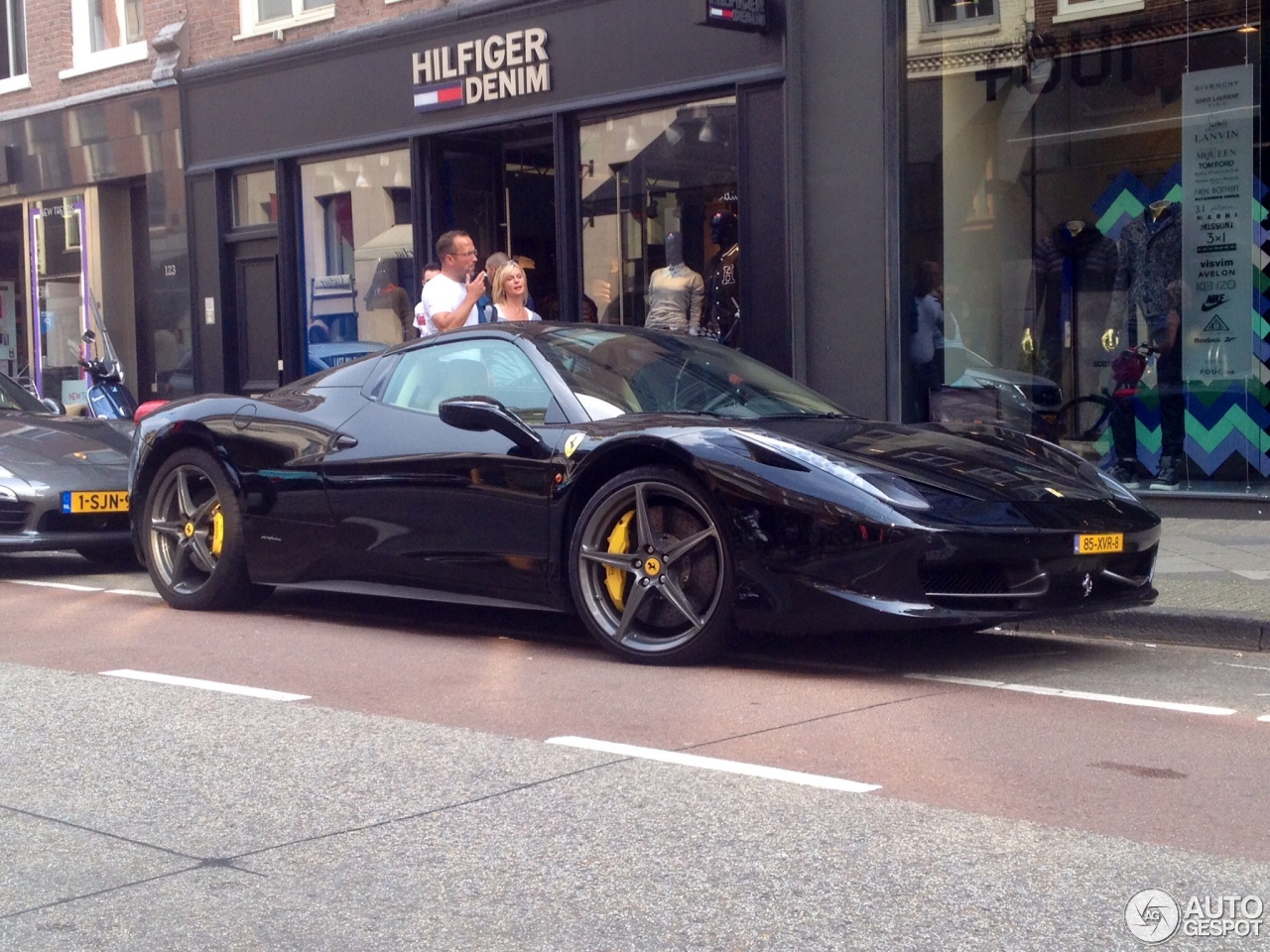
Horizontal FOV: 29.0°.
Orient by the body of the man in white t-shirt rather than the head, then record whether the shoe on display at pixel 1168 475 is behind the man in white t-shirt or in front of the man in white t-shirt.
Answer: in front

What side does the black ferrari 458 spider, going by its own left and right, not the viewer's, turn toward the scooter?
back

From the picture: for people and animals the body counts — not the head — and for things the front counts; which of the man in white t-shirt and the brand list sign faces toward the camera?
the brand list sign

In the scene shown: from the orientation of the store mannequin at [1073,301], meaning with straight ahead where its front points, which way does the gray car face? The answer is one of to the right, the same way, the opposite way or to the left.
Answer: to the left

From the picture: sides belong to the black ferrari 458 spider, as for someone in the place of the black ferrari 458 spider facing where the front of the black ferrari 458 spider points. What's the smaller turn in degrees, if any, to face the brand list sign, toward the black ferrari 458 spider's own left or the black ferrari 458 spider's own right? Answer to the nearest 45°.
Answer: approximately 90° to the black ferrari 458 spider's own left

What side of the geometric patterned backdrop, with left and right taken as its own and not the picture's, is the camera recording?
front

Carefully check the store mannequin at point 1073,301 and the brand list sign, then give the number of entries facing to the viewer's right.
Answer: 0

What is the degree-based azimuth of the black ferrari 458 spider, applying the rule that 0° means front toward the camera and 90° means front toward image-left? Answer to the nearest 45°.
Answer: approximately 315°

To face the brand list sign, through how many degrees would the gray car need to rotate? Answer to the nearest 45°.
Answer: approximately 45° to its left

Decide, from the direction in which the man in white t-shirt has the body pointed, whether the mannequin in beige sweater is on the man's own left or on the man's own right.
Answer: on the man's own left

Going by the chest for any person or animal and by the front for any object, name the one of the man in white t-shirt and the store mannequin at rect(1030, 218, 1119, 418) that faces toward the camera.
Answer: the store mannequin

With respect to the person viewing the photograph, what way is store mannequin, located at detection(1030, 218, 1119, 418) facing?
facing the viewer

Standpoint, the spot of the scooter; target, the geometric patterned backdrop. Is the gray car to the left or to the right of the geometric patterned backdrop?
right

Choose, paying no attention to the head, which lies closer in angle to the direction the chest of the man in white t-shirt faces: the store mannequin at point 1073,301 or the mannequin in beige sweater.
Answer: the store mannequin

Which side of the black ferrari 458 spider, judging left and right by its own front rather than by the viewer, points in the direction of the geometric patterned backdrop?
left
